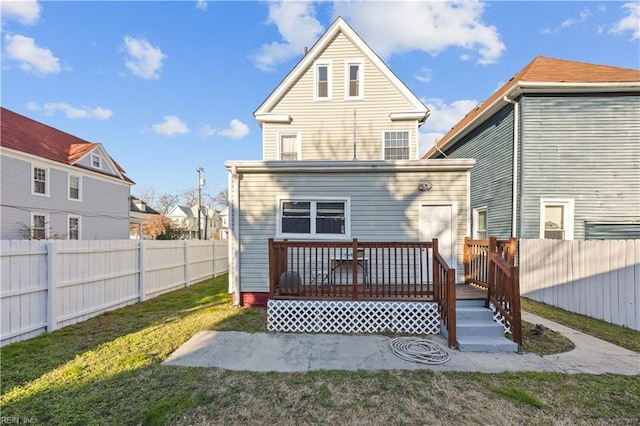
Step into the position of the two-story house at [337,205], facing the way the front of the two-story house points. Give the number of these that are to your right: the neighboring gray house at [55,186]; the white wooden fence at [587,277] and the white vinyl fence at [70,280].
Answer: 1

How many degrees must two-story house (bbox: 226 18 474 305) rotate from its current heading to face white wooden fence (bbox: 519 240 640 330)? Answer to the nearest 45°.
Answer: approximately 90° to its right

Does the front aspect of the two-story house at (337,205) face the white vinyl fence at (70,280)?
no

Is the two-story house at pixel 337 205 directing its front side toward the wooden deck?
no

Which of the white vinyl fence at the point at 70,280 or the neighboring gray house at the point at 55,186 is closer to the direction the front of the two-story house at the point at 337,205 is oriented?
the neighboring gray house

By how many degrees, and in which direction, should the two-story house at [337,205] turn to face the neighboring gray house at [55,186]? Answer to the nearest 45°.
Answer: approximately 45° to its left

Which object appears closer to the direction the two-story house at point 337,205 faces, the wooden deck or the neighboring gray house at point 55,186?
the neighboring gray house

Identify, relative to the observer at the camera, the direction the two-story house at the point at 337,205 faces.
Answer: facing away from the viewer
